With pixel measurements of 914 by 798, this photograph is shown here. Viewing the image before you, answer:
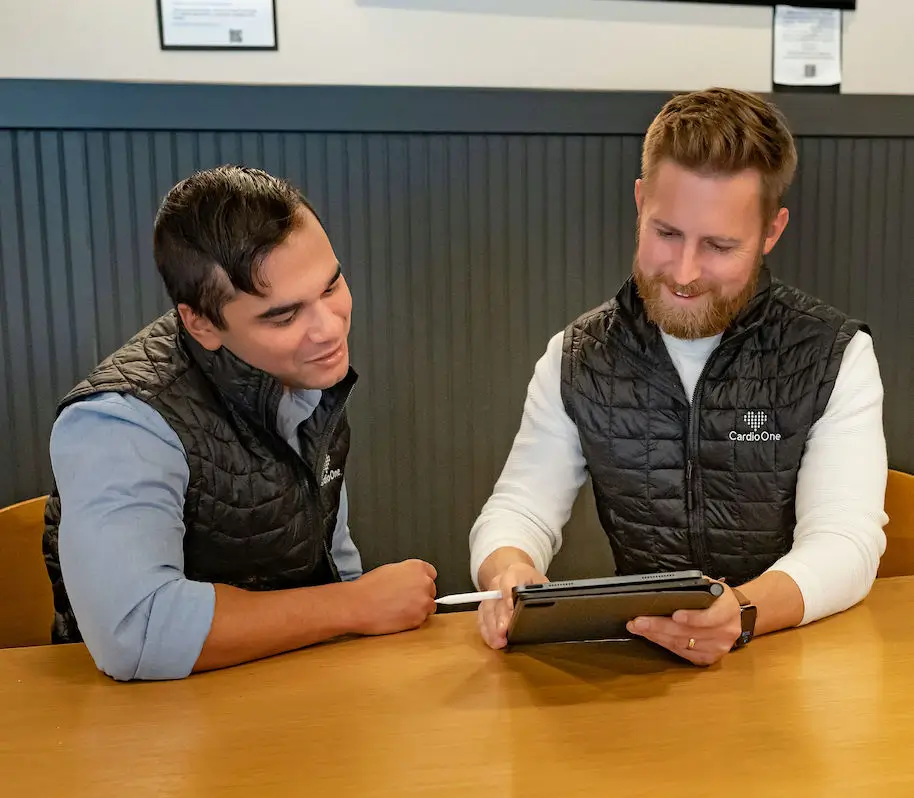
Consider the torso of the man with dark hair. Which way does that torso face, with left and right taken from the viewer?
facing the viewer and to the right of the viewer

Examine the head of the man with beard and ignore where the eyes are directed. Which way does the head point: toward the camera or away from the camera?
toward the camera

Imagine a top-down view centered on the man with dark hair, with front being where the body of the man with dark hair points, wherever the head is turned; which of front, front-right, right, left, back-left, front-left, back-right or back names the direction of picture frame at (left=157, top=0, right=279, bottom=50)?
back-left

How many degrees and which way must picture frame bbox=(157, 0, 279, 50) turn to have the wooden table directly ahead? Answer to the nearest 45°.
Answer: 0° — it already faces it

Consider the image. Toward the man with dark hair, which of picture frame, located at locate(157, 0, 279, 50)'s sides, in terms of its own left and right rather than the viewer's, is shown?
front

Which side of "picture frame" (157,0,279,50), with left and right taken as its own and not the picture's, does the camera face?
front

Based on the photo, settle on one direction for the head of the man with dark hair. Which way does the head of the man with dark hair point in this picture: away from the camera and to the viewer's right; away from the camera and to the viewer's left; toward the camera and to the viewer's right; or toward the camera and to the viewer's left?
toward the camera and to the viewer's right

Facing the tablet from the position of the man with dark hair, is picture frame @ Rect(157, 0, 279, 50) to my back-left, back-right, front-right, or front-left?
back-left

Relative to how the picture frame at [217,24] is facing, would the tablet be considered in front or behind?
in front

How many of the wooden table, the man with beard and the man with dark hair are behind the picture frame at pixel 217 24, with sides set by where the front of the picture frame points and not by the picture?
0

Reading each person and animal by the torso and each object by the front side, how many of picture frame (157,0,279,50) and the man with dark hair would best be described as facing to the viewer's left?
0
